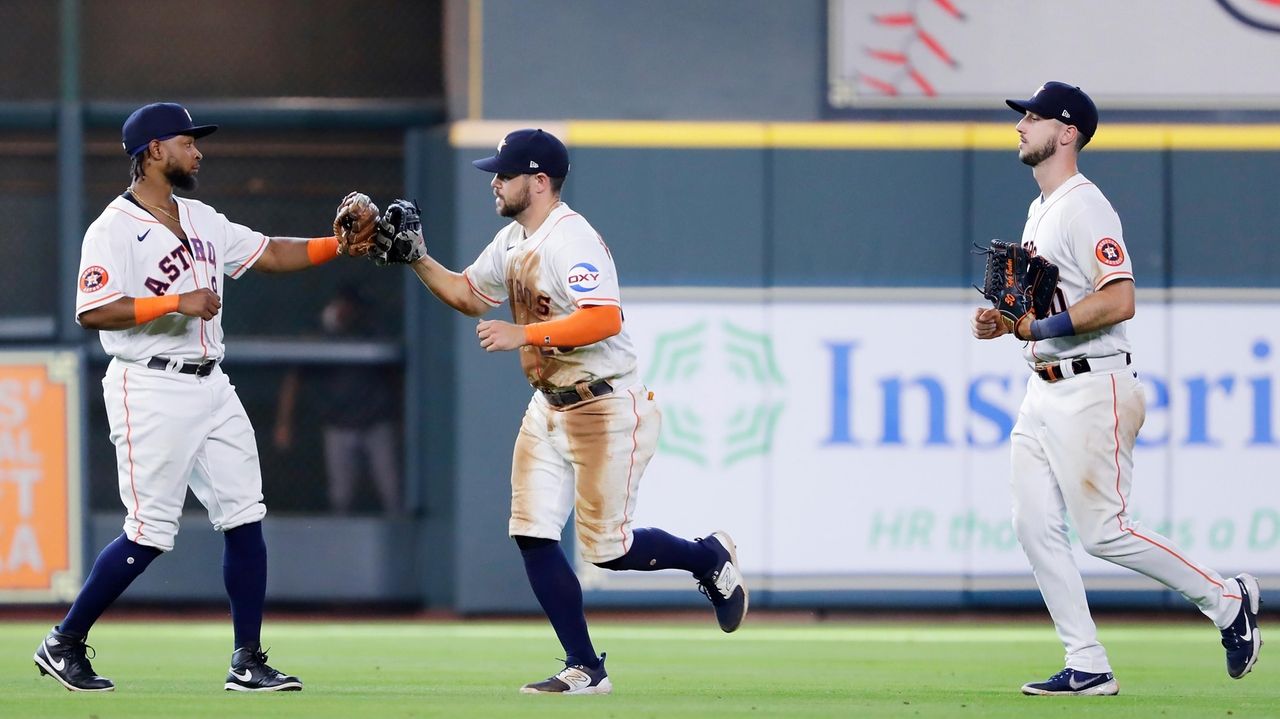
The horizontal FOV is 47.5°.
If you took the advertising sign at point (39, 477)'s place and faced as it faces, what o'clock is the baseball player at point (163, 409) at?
The baseball player is roughly at 12 o'clock from the advertising sign.

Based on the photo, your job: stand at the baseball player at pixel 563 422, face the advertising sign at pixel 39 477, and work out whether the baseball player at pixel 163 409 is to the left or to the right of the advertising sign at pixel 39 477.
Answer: left

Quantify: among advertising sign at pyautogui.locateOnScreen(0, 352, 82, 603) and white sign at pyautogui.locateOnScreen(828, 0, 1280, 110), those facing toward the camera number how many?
2

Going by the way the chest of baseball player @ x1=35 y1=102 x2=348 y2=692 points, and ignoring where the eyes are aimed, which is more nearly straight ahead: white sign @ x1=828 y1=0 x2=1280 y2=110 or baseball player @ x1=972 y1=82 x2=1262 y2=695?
the baseball player

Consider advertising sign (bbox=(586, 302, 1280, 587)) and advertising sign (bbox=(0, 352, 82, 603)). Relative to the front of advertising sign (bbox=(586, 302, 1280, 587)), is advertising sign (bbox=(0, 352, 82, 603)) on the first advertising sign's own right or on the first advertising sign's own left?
on the first advertising sign's own right

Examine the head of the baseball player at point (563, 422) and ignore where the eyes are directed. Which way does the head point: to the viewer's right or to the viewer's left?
to the viewer's left

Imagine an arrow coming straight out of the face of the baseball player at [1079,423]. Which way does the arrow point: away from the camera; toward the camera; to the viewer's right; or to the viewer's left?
to the viewer's left

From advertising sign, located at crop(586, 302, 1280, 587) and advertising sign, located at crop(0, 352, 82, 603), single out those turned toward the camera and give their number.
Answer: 2
